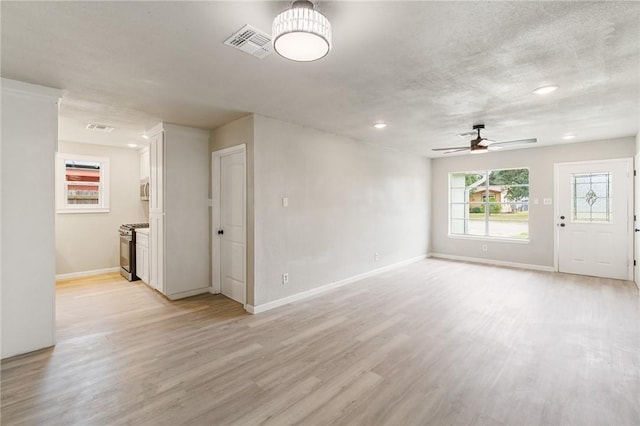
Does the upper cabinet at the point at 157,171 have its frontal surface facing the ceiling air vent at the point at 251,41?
no

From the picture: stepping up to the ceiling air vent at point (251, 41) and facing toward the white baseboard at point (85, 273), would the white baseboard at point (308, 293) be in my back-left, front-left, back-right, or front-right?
front-right

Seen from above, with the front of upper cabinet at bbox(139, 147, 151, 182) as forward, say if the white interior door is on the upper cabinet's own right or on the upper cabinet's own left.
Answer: on the upper cabinet's own left

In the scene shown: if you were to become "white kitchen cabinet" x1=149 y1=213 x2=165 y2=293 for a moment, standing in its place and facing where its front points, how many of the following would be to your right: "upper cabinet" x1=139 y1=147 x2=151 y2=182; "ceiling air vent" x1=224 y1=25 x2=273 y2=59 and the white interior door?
1

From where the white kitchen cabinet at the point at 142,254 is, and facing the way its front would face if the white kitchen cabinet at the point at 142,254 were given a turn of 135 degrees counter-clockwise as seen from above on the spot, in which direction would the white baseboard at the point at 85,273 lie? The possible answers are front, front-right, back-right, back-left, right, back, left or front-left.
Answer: back

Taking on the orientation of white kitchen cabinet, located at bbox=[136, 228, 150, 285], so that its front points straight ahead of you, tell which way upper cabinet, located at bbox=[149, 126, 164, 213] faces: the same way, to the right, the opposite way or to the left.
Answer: the same way

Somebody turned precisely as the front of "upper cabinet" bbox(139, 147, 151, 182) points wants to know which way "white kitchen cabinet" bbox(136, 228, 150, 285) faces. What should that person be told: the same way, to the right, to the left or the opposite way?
the same way

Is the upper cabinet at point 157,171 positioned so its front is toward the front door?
no

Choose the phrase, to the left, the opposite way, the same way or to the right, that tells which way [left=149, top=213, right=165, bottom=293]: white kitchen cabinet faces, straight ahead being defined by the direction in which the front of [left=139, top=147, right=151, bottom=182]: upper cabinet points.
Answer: the same way

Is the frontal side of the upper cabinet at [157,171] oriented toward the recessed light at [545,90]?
no

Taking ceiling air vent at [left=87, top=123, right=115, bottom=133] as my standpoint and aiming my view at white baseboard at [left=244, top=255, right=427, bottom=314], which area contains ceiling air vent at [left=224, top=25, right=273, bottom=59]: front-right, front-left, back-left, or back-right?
front-right

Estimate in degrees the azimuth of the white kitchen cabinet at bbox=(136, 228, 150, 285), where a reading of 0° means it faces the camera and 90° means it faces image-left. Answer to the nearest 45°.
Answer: approximately 90°

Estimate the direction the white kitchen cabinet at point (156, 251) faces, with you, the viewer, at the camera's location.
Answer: facing to the left of the viewer

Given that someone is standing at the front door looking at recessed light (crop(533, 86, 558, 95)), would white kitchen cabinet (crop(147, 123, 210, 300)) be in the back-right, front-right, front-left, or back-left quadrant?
front-right

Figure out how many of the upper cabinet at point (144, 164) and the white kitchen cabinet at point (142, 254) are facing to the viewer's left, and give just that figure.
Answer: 2

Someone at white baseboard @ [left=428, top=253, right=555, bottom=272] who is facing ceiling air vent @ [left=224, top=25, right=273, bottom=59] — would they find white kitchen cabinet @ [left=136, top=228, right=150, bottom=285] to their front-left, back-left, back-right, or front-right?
front-right

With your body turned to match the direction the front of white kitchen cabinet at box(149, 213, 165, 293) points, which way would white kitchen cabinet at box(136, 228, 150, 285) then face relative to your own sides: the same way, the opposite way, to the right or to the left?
the same way

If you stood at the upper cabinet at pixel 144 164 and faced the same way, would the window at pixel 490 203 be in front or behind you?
behind

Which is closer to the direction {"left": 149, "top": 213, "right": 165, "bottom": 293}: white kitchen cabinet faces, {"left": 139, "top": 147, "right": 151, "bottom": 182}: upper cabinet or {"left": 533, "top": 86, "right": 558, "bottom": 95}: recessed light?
the upper cabinet
